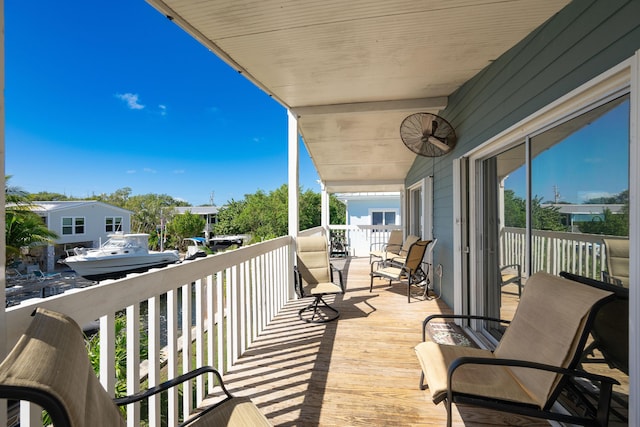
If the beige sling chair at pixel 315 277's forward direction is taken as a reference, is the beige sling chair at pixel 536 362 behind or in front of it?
in front

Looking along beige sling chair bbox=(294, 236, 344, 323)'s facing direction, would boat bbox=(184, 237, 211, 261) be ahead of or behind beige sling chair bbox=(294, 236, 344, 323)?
behind

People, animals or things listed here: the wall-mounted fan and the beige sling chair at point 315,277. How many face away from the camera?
0

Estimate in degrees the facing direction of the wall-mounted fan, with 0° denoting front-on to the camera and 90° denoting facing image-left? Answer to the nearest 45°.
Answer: approximately 45°

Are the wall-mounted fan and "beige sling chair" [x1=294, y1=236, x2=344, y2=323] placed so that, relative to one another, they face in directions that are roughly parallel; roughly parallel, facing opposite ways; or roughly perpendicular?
roughly perpendicular

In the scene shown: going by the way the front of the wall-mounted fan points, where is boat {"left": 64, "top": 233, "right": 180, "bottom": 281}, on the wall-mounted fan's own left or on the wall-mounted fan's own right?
on the wall-mounted fan's own right

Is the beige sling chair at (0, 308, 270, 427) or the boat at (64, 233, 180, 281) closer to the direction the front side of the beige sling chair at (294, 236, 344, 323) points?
the beige sling chair

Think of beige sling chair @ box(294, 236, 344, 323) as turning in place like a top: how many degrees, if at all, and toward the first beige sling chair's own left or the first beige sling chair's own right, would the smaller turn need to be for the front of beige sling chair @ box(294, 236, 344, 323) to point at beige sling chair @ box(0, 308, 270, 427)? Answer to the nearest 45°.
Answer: approximately 45° to the first beige sling chair's own right

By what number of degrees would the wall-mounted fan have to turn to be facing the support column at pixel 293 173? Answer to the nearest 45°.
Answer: approximately 45° to its right

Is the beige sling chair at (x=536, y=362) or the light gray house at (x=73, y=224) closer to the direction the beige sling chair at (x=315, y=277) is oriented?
the beige sling chair

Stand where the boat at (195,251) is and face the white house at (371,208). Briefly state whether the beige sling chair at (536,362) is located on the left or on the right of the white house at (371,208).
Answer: right

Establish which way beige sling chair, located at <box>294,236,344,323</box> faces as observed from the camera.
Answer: facing the viewer and to the right of the viewer

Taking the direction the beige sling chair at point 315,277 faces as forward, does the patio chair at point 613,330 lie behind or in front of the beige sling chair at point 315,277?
in front

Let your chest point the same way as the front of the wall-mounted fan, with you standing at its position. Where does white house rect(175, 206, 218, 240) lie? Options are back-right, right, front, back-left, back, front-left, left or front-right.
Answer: right
